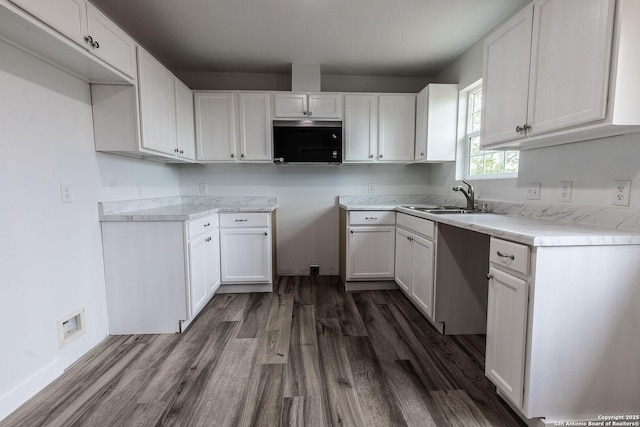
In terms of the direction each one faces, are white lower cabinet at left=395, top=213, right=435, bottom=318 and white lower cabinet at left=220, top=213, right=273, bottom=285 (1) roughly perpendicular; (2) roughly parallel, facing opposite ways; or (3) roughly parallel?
roughly perpendicular

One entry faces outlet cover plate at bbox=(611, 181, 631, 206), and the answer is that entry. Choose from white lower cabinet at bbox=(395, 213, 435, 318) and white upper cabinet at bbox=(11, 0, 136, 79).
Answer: the white upper cabinet

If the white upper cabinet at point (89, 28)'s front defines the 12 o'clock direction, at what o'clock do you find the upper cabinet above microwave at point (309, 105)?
The upper cabinet above microwave is roughly at 10 o'clock from the white upper cabinet.

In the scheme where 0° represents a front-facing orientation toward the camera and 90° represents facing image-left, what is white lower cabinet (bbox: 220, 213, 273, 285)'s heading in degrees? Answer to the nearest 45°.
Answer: approximately 0°

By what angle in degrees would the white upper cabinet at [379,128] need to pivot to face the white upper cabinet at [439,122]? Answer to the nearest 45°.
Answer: approximately 90° to its left

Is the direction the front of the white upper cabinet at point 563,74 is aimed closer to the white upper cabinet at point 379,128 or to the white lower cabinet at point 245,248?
the white lower cabinet

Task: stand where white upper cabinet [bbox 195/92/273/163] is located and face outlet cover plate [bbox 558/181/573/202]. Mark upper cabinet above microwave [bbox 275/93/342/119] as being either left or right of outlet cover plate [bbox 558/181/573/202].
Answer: left

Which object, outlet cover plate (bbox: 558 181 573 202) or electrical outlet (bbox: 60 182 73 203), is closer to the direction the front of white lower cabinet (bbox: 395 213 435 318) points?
the electrical outlet

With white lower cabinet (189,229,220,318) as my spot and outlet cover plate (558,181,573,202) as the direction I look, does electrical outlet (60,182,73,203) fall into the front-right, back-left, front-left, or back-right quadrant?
back-right
